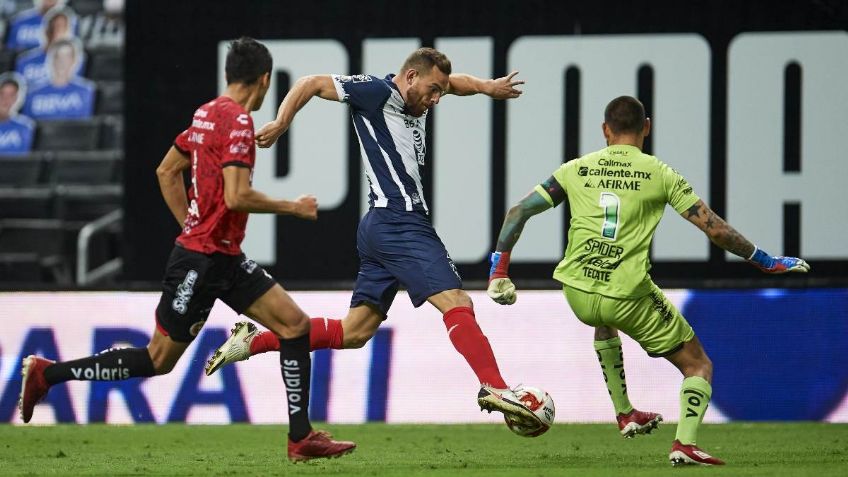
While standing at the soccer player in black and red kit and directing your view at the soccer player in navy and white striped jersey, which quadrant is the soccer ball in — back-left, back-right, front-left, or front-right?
front-right

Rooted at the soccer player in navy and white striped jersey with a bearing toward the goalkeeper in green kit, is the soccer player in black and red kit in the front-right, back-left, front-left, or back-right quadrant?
back-right

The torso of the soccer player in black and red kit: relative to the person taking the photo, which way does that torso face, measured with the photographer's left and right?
facing away from the viewer and to the right of the viewer

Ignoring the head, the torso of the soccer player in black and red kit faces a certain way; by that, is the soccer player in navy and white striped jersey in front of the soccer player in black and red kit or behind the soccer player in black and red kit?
in front

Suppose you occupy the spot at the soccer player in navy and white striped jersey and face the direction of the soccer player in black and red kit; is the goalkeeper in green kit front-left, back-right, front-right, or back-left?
back-left

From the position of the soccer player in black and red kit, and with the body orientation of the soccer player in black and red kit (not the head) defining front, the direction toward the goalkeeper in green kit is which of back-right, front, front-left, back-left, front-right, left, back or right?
front-right
